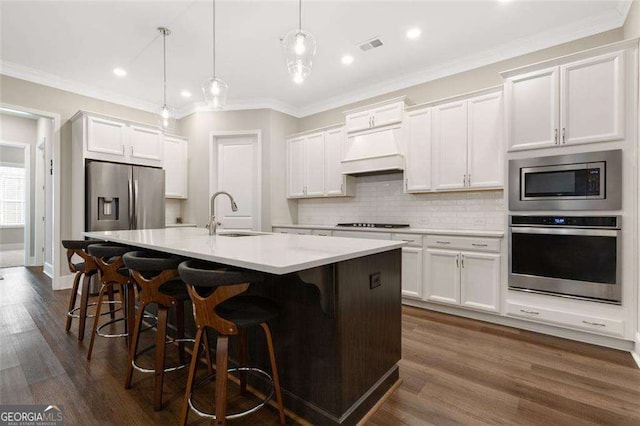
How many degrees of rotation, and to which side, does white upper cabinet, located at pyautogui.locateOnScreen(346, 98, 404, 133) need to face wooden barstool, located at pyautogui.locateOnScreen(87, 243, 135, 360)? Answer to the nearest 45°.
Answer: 0° — it already faces it

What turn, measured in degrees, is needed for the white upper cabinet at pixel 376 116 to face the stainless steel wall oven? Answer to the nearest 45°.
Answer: approximately 90° to its left

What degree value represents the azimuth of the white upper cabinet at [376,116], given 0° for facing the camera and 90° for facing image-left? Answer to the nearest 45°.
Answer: approximately 45°

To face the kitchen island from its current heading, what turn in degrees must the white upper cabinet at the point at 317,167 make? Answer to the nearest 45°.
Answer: approximately 45° to its left

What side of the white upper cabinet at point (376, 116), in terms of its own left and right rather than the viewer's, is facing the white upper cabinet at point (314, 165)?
right

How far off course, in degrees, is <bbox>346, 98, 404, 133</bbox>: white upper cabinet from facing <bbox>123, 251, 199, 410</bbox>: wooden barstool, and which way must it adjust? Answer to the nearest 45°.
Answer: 0° — it already faces it

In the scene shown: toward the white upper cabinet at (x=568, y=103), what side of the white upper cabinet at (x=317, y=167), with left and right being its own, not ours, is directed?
left

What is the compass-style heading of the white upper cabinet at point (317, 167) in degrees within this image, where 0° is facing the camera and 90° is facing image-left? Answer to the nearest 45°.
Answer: approximately 45°

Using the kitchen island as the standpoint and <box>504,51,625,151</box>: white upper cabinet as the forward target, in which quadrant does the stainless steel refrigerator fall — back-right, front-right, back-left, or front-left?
back-left

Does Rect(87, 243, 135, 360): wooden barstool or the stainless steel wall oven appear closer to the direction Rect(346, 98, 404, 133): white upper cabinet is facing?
the wooden barstool
